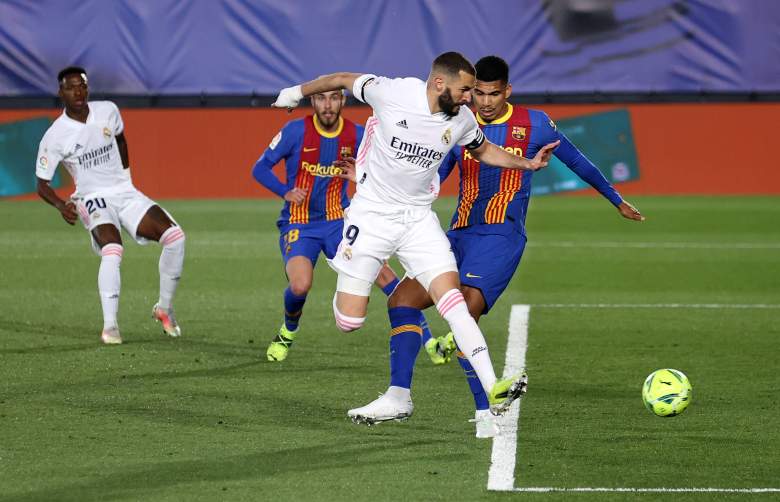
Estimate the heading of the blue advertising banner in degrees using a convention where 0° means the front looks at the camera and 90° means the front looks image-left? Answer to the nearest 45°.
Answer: approximately 0°

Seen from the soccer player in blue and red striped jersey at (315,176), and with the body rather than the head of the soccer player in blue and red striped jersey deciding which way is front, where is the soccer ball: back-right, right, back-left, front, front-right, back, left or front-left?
front-left

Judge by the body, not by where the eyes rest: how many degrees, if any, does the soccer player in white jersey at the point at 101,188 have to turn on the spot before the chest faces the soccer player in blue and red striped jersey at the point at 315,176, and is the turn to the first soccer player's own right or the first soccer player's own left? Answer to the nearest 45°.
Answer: approximately 45° to the first soccer player's own left

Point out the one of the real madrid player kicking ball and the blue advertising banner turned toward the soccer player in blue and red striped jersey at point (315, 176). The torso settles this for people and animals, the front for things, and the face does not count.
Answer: the blue advertising banner

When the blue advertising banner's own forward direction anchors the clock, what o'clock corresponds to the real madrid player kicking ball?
The real madrid player kicking ball is roughly at 12 o'clock from the blue advertising banner.

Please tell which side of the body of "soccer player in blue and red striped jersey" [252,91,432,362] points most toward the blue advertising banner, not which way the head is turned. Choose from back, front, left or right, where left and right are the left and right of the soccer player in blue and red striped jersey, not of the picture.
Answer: back

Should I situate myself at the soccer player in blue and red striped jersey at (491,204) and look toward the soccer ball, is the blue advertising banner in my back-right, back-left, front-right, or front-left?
back-left

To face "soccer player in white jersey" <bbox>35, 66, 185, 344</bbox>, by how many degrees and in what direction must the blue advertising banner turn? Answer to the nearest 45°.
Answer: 0° — it already faces them

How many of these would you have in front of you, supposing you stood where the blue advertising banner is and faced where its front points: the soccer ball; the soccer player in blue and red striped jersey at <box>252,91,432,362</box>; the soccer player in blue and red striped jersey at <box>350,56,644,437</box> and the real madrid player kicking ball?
4

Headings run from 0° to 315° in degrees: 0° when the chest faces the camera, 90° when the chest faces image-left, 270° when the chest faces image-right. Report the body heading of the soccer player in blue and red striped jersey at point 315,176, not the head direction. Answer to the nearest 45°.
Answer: approximately 0°

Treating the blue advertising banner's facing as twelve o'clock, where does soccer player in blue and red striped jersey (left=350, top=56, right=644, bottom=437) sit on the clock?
The soccer player in blue and red striped jersey is roughly at 12 o'clock from the blue advertising banner.

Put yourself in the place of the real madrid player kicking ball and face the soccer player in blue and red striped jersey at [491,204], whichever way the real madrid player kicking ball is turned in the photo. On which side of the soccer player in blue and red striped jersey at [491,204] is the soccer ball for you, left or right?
right

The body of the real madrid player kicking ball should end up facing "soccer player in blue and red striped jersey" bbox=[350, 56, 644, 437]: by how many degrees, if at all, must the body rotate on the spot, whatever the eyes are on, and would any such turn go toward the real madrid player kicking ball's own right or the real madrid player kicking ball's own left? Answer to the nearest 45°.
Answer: approximately 90° to the real madrid player kicking ball's own left

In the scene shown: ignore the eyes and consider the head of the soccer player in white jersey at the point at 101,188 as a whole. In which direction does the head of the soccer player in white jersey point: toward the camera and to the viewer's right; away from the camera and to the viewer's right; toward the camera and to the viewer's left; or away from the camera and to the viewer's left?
toward the camera and to the viewer's right
